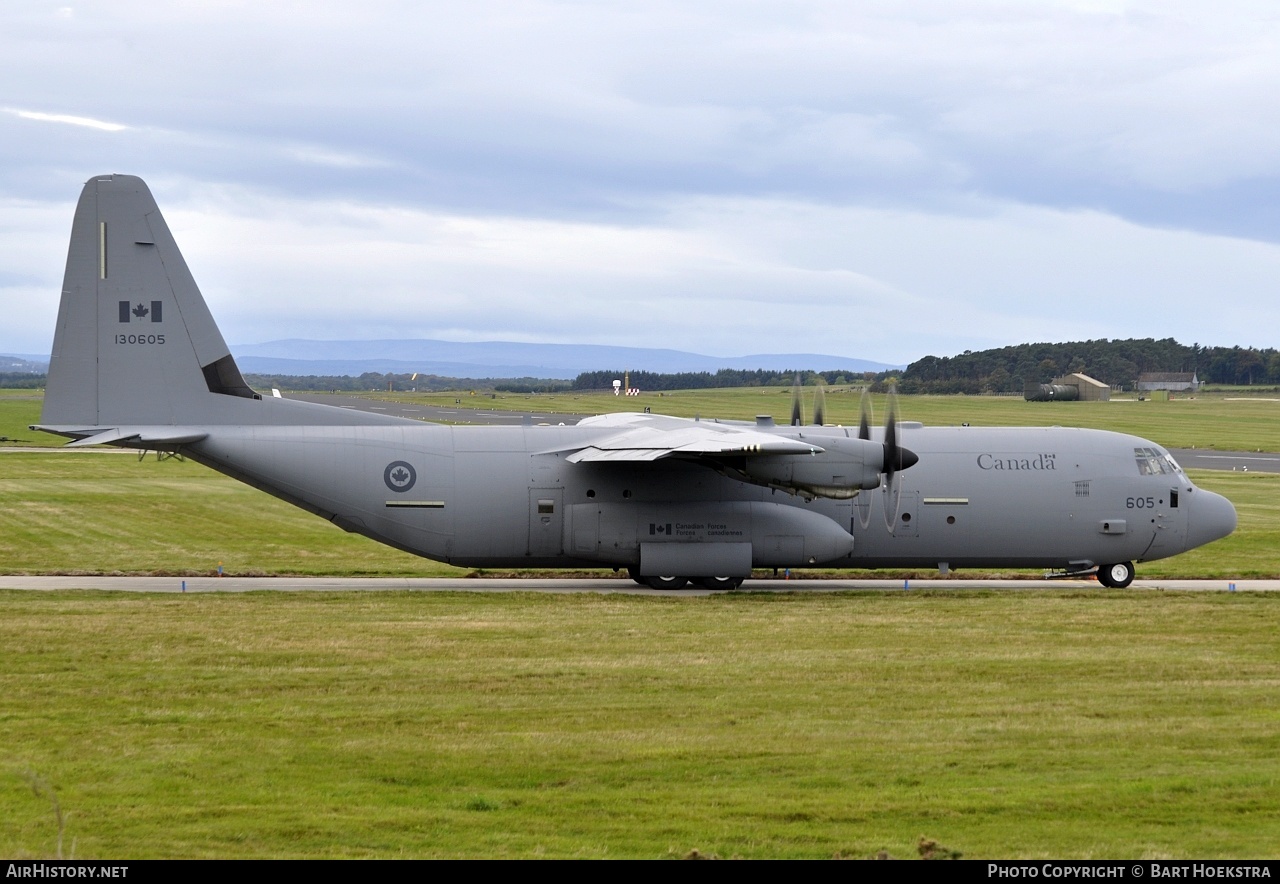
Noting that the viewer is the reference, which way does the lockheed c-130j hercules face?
facing to the right of the viewer
